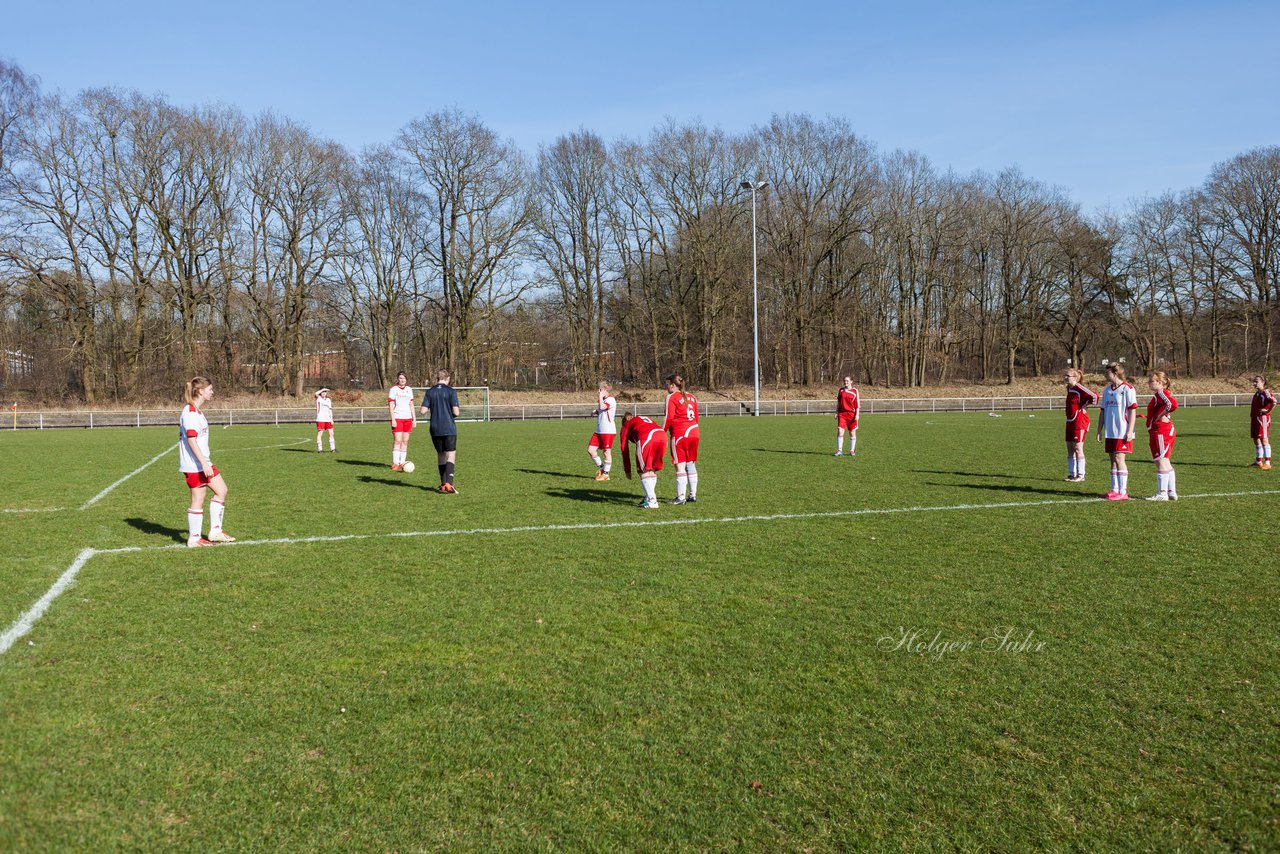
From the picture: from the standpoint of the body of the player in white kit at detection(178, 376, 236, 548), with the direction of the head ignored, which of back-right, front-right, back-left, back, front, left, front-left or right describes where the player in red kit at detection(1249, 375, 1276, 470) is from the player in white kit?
front

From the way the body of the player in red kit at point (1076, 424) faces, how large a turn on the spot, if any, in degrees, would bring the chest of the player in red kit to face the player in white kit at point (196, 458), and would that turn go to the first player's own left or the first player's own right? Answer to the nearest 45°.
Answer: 0° — they already face them

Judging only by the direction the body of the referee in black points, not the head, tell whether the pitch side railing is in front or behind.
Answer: in front

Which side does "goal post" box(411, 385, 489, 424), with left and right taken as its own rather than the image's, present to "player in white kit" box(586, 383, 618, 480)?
front

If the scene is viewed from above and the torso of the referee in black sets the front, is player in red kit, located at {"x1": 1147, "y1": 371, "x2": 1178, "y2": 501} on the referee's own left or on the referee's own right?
on the referee's own right

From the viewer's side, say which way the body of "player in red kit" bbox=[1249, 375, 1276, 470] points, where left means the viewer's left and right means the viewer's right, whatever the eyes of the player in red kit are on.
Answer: facing the viewer and to the left of the viewer

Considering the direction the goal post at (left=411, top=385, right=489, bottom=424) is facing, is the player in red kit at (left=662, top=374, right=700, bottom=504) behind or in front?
in front

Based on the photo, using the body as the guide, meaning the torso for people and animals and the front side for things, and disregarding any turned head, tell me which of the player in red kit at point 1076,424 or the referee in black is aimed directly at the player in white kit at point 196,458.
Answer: the player in red kit

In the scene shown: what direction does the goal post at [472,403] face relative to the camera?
toward the camera

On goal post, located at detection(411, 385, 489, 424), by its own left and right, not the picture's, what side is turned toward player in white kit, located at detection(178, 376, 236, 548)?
front

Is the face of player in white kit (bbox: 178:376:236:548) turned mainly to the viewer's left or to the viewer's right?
to the viewer's right

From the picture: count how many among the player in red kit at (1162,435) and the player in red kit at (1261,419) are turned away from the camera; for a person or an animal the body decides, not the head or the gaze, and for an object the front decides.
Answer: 0

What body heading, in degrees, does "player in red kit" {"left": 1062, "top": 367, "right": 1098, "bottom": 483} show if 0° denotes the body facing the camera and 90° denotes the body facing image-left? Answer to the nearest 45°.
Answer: approximately 45°

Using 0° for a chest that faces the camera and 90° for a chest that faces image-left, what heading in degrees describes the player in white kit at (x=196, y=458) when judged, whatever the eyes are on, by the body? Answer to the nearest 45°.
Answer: approximately 270°
